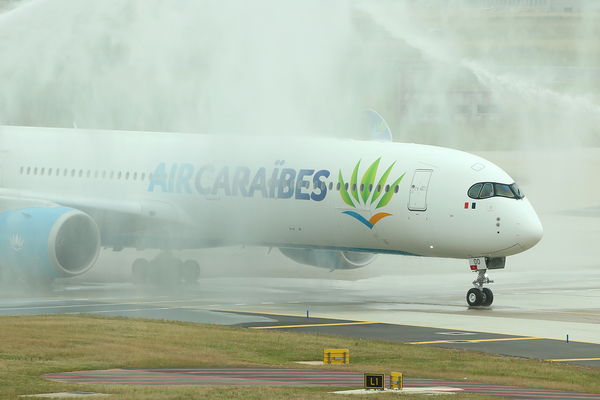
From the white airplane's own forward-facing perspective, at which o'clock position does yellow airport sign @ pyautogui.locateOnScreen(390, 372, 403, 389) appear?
The yellow airport sign is roughly at 1 o'clock from the white airplane.

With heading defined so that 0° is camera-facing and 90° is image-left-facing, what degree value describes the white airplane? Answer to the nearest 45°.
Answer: approximately 315°

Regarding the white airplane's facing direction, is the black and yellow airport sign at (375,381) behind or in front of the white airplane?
in front

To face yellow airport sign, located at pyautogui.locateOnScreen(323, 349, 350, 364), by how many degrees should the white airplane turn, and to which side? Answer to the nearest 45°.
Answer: approximately 45° to its right
